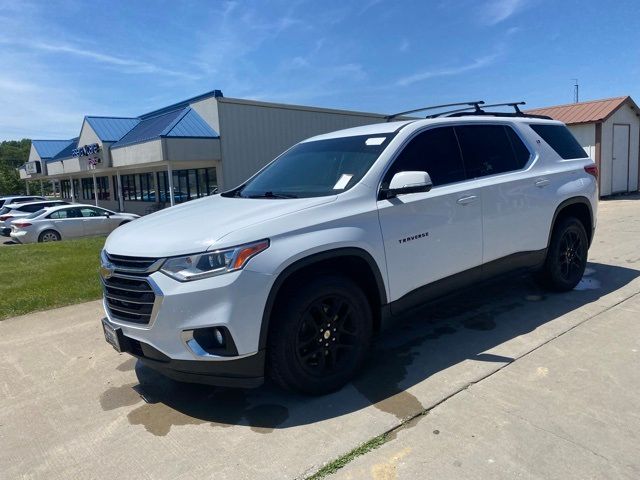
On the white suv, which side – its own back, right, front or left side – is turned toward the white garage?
back

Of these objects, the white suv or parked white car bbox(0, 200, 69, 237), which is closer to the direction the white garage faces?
the white suv

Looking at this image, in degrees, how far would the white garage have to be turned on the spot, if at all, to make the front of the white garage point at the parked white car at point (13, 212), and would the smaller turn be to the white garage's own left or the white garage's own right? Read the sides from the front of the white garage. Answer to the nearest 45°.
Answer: approximately 90° to the white garage's own right

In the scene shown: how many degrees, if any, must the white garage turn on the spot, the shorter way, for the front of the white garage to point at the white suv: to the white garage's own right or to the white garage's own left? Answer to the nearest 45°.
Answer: approximately 45° to the white garage's own right

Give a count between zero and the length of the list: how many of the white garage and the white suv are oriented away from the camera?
0

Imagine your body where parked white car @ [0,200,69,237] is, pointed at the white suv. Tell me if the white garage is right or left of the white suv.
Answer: left

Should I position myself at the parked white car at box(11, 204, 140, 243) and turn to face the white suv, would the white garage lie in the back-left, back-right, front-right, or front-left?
front-left

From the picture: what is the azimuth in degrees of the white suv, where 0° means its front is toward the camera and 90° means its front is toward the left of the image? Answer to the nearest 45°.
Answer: approximately 45°

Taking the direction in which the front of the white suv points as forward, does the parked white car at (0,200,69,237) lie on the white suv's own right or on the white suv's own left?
on the white suv's own right

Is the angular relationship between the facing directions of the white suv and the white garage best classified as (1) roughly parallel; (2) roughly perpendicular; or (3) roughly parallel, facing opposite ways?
roughly perpendicular

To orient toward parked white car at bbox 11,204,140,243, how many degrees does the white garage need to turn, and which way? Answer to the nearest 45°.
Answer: approximately 90° to its right

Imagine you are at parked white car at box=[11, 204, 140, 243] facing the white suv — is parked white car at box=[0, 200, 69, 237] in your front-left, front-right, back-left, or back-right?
back-right

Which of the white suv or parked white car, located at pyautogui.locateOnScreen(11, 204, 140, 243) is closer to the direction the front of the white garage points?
the white suv

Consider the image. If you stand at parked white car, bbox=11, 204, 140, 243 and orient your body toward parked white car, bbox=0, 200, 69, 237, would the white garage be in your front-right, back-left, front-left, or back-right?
back-right
